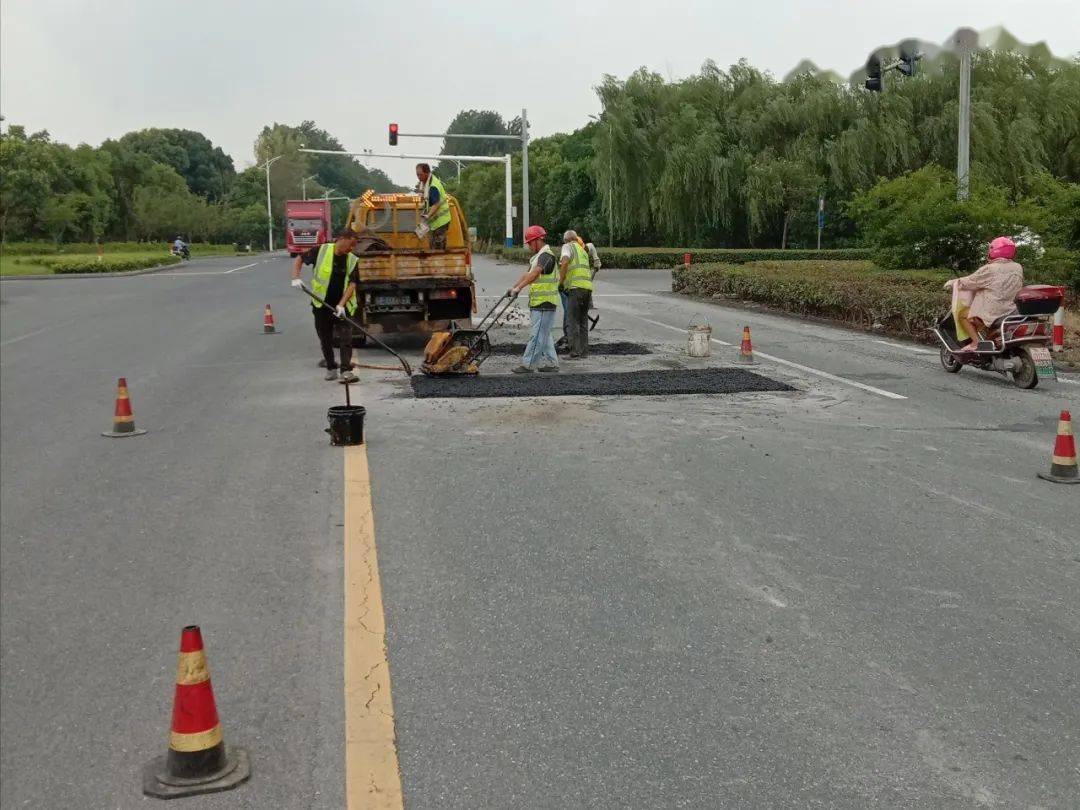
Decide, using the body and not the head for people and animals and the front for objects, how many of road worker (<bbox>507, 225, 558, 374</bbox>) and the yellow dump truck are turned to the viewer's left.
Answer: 1

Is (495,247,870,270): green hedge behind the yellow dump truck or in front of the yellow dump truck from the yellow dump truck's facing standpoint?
in front

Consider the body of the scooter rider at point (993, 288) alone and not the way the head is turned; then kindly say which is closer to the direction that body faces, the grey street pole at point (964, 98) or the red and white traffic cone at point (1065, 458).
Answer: the grey street pole

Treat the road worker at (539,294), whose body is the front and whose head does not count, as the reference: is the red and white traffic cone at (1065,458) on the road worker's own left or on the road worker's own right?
on the road worker's own left

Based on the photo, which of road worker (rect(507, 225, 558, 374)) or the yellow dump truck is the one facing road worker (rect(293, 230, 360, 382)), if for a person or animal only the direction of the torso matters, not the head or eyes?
road worker (rect(507, 225, 558, 374))

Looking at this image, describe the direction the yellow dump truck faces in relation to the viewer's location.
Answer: facing away from the viewer

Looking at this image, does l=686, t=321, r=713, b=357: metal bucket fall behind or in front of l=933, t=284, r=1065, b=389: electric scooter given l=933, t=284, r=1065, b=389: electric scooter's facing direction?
in front

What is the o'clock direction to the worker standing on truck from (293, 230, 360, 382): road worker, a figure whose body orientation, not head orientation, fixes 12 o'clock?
The worker standing on truck is roughly at 8 o'clock from the road worker.

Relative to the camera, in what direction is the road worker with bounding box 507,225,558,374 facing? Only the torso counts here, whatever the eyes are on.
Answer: to the viewer's left

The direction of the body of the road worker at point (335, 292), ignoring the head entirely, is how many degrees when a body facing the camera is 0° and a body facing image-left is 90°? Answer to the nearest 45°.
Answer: approximately 315°

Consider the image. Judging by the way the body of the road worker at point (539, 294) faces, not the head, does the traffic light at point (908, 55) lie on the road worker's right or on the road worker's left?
on the road worker's right

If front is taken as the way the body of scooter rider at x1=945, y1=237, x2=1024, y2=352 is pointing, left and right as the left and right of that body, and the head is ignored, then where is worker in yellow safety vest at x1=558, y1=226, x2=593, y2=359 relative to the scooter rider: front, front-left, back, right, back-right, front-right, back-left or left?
front-left
